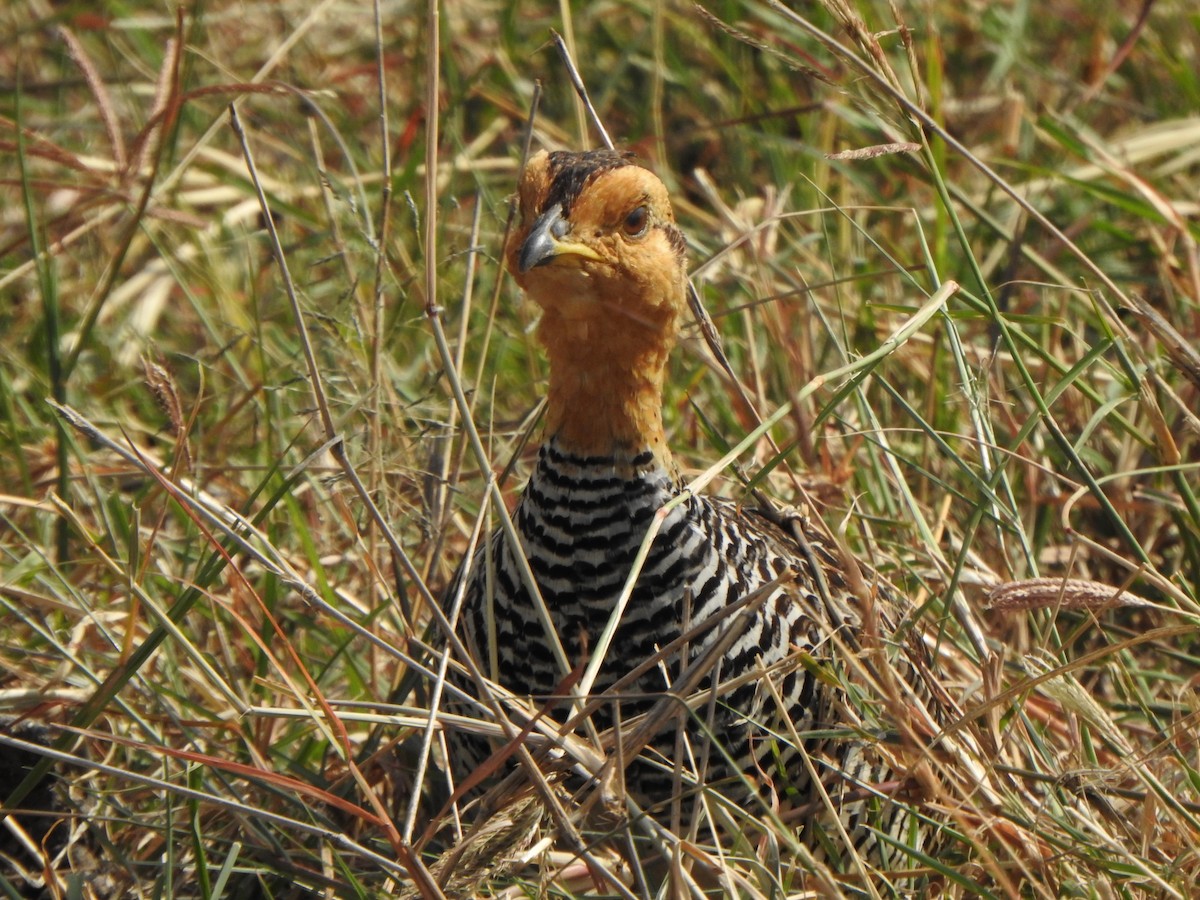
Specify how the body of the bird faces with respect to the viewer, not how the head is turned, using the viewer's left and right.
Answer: facing the viewer and to the left of the viewer
